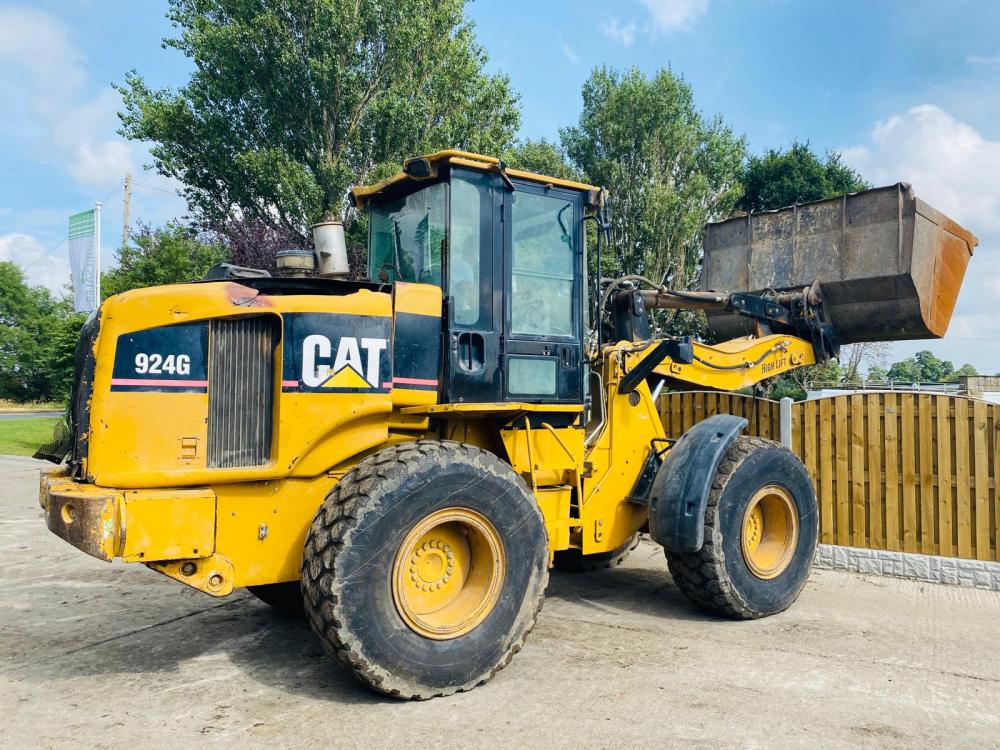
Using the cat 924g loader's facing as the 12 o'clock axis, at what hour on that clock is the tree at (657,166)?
The tree is roughly at 11 o'clock from the cat 924g loader.

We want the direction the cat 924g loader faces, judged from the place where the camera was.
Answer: facing away from the viewer and to the right of the viewer

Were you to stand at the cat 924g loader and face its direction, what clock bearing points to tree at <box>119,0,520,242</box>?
The tree is roughly at 10 o'clock from the cat 924g loader.

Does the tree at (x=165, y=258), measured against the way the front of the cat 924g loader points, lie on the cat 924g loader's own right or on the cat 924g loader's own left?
on the cat 924g loader's own left
